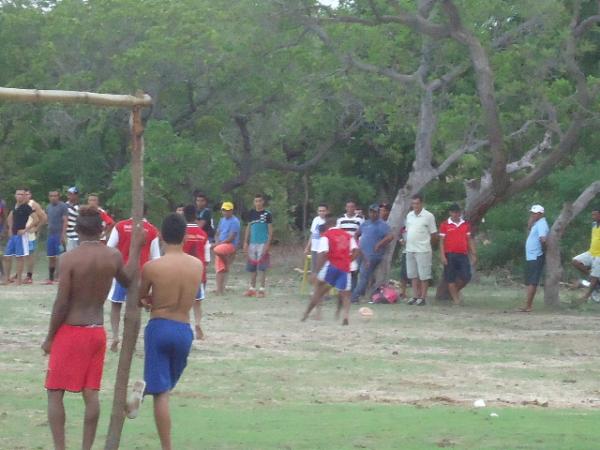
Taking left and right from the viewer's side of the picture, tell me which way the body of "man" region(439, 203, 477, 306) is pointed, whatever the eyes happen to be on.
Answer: facing the viewer

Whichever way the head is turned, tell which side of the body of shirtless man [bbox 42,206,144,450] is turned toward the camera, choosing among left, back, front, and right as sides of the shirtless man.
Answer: back

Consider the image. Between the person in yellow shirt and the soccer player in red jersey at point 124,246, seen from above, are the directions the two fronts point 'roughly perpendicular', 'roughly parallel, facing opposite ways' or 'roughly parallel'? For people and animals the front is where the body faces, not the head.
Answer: roughly perpendicular

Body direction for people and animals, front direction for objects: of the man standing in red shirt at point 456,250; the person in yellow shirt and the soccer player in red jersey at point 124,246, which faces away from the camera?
the soccer player in red jersey

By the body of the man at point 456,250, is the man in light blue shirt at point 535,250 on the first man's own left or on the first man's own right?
on the first man's own left

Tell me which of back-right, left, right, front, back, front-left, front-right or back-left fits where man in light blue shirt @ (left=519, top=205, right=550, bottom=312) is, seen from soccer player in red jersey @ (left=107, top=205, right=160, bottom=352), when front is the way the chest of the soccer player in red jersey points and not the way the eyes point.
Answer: front-right

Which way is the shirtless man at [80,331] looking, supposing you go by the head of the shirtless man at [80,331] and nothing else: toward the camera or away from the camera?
away from the camera

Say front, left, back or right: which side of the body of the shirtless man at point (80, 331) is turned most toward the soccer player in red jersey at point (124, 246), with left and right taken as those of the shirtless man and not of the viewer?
front

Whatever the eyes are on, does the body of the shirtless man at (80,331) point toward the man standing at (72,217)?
yes

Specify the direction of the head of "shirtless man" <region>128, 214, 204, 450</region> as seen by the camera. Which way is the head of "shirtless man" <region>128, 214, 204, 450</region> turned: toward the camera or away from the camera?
away from the camera

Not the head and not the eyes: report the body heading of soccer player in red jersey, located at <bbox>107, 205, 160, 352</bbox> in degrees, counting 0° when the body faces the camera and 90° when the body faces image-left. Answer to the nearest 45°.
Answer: approximately 180°

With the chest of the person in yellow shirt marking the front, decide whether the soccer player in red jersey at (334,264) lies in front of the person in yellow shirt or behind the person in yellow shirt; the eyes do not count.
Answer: in front

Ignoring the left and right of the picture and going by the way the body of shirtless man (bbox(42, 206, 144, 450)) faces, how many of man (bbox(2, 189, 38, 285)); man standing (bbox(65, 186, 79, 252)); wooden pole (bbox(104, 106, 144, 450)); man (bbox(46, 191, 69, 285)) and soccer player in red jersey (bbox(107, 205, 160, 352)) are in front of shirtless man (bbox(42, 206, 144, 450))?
4

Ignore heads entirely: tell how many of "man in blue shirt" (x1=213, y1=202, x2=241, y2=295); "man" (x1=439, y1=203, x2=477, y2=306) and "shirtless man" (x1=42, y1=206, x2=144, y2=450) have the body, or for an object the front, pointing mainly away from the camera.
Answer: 1
